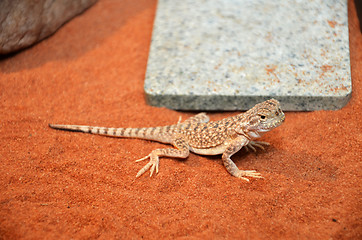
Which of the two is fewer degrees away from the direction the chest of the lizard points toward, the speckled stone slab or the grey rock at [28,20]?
the speckled stone slab

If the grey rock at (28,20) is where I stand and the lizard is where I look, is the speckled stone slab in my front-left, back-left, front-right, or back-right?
front-left

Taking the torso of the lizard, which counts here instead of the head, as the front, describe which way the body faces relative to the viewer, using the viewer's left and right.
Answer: facing to the right of the viewer

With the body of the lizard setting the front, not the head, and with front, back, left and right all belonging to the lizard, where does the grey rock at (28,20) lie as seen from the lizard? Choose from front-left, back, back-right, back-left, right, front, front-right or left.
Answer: back-left
